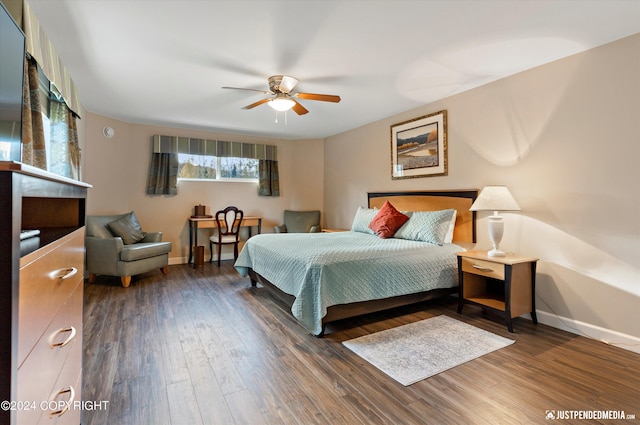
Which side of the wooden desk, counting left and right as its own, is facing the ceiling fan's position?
front

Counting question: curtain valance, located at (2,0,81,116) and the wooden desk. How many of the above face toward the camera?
1

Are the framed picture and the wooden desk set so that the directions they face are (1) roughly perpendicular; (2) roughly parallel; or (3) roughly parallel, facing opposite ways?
roughly perpendicular

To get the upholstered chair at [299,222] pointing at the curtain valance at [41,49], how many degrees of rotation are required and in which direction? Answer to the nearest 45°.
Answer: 0° — it already faces it

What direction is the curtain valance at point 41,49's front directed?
to the viewer's right

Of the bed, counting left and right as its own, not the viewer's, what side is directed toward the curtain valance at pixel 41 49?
front

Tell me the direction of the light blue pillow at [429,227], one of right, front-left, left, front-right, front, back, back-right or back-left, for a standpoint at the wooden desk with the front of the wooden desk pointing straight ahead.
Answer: front-left

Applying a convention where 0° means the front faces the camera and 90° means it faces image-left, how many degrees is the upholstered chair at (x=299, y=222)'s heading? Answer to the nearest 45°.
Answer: approximately 45°

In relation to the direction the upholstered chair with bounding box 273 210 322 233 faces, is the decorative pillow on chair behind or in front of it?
in front

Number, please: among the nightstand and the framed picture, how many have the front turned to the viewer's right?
0

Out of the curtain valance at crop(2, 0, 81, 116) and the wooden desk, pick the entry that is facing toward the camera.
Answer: the wooden desk

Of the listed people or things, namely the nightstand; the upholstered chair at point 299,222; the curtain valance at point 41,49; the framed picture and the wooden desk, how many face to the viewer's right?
1

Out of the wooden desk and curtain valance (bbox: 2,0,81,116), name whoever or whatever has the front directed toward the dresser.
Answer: the wooden desk

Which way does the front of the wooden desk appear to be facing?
toward the camera
